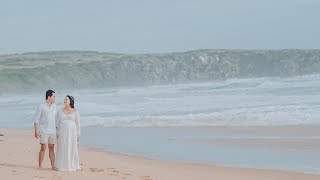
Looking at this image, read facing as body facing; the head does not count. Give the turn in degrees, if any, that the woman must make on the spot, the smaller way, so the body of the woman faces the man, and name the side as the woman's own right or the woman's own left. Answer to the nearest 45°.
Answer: approximately 135° to the woman's own right

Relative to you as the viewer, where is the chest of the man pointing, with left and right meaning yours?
facing the viewer and to the right of the viewer

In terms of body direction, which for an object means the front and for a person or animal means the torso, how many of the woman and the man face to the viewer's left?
0

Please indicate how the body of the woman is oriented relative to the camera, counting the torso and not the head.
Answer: toward the camera
